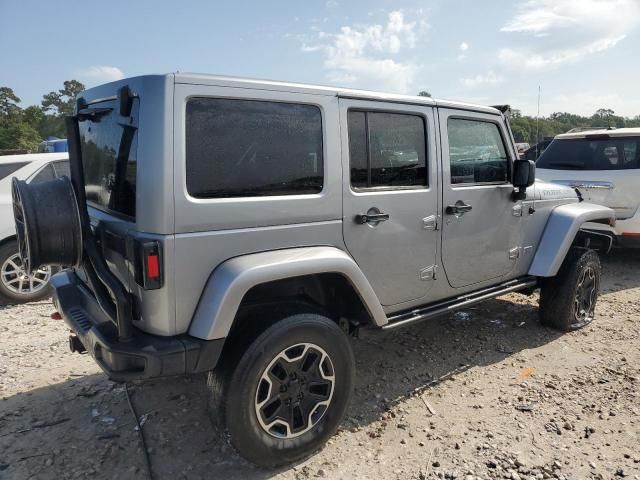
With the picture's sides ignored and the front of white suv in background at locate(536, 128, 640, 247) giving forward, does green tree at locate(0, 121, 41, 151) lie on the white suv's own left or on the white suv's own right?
on the white suv's own left

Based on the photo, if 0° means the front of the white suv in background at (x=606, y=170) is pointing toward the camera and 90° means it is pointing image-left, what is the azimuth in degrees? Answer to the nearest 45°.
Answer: approximately 225°

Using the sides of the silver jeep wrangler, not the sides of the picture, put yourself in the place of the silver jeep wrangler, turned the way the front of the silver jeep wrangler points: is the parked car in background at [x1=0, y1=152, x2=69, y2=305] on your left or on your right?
on your left

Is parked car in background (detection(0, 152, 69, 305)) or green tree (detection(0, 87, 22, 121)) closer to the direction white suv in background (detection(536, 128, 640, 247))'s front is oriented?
the green tree

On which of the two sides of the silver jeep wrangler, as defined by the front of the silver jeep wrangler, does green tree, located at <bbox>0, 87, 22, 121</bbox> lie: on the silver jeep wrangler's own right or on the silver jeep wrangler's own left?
on the silver jeep wrangler's own left

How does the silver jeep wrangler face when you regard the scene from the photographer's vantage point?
facing away from the viewer and to the right of the viewer

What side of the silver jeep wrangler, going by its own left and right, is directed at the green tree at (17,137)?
left

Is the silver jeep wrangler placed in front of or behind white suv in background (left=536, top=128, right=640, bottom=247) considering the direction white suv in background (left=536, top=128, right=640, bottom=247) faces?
behind

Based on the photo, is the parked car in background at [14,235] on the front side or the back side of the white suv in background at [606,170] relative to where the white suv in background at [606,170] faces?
on the back side

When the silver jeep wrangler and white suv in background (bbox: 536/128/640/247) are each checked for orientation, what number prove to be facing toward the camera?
0
